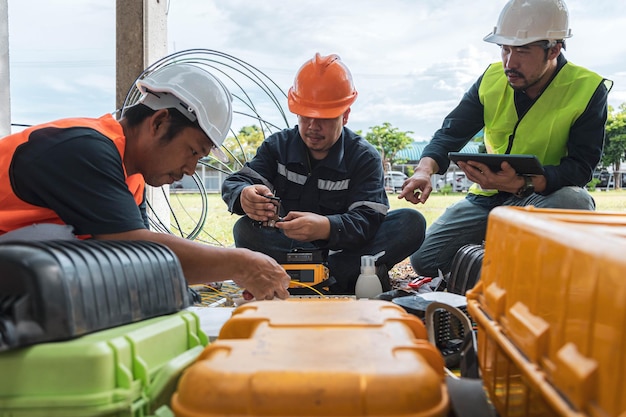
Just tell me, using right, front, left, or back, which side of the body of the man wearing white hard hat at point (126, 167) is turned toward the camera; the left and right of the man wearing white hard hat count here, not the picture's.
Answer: right

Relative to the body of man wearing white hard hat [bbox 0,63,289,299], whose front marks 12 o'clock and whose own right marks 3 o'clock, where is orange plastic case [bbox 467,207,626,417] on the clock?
The orange plastic case is roughly at 2 o'clock from the man wearing white hard hat.

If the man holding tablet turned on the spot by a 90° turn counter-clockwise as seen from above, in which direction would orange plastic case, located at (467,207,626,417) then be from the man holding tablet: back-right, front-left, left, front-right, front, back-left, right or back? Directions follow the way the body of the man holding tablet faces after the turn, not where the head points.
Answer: front-right

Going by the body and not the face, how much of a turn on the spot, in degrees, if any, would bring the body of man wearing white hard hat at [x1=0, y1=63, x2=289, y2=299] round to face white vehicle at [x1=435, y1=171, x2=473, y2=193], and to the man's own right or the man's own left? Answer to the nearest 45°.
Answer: approximately 45° to the man's own left

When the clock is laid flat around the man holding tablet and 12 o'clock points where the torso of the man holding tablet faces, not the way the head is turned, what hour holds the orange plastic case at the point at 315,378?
The orange plastic case is roughly at 11 o'clock from the man holding tablet.

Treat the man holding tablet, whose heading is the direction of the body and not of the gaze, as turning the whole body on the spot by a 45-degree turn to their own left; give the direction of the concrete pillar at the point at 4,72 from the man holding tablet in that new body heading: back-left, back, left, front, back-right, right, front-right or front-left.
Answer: right

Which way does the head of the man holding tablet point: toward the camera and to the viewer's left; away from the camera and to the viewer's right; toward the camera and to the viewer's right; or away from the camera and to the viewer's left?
toward the camera and to the viewer's left

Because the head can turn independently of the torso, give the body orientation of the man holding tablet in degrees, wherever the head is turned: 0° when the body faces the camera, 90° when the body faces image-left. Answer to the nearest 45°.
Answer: approximately 45°

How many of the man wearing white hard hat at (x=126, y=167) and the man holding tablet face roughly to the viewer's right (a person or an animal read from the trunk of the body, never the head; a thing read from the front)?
1

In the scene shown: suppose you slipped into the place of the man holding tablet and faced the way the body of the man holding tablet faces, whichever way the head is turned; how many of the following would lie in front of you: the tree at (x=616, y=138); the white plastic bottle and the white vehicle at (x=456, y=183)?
1

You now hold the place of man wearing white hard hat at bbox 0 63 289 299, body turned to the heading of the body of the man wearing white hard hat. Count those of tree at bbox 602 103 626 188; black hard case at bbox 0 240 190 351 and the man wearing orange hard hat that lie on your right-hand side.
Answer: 1

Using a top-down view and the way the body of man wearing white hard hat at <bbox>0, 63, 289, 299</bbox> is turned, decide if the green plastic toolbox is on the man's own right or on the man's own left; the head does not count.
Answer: on the man's own right

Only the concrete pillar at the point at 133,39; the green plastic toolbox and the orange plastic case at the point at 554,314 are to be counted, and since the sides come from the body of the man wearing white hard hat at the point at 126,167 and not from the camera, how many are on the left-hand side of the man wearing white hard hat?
1

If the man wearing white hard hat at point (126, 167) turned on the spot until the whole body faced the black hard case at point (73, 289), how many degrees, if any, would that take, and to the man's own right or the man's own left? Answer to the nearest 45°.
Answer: approximately 90° to the man's own right

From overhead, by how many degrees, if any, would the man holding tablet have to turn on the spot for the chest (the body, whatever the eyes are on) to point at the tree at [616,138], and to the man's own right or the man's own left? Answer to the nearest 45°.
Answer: approximately 135° to the man's own right
